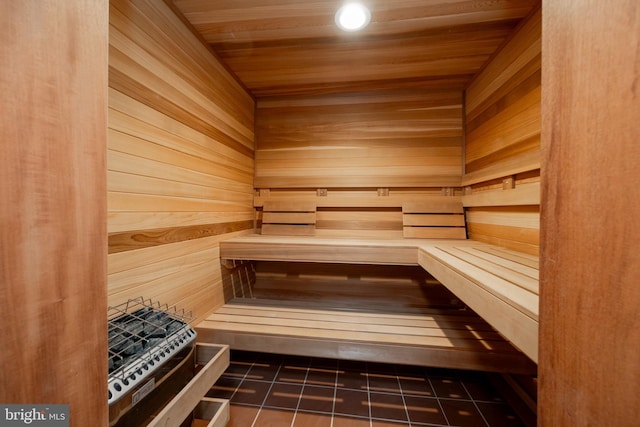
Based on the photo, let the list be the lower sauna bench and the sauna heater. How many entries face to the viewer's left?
0

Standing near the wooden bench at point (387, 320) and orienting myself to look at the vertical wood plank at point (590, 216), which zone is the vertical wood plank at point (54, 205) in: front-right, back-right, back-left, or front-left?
front-right

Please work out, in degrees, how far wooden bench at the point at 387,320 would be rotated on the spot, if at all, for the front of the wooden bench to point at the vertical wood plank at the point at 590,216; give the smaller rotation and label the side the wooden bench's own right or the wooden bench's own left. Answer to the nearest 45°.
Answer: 0° — it already faces it

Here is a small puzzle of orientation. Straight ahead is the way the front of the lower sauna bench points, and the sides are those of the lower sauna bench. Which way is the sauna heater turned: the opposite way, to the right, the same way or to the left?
to the left

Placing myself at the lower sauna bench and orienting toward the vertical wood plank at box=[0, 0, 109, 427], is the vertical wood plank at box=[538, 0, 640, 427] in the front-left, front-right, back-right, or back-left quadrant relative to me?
front-left

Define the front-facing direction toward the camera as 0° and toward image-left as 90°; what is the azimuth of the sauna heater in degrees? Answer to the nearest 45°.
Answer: approximately 315°

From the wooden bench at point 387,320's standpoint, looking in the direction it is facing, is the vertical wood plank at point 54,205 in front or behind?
in front

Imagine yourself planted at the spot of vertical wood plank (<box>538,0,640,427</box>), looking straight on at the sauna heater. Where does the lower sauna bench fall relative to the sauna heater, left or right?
right

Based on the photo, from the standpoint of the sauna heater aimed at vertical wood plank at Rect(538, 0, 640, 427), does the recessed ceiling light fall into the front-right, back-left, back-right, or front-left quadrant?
front-left

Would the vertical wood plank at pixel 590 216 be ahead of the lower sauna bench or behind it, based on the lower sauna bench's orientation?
ahead

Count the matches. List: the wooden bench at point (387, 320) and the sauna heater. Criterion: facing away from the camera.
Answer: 0

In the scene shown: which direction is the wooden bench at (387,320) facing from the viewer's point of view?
toward the camera

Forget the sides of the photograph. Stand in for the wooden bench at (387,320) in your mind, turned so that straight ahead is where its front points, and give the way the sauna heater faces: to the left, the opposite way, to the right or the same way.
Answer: to the left

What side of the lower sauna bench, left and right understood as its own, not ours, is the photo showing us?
front

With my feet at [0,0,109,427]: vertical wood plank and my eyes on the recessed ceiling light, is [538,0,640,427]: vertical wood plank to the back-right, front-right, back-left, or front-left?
front-right

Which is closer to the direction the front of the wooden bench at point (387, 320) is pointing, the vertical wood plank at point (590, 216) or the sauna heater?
the vertical wood plank
